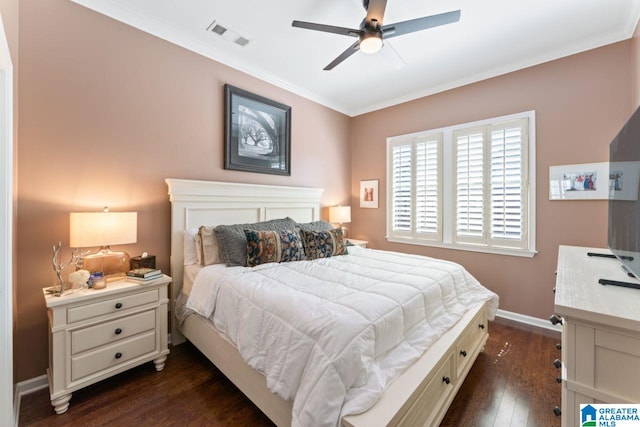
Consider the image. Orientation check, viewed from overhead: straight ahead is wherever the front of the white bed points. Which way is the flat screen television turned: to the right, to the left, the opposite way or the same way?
the opposite way

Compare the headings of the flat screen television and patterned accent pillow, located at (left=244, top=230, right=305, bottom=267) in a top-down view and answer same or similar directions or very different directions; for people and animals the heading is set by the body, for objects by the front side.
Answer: very different directions

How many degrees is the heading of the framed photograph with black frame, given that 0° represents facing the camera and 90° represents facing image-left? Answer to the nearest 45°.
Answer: approximately 315°

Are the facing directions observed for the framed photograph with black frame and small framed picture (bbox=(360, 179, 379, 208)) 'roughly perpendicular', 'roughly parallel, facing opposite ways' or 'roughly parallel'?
roughly perpendicular

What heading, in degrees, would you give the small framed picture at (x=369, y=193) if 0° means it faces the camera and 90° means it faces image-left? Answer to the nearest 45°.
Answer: approximately 45°

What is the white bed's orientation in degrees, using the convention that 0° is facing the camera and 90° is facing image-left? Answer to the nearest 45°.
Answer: approximately 315°

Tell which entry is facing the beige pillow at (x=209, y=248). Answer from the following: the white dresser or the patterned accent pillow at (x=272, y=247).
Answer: the white dresser

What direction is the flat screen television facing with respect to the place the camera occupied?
facing to the left of the viewer
